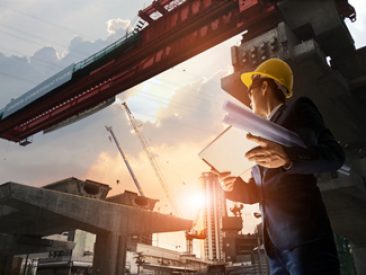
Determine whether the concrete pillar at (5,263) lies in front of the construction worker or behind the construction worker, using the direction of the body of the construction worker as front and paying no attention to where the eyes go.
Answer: in front

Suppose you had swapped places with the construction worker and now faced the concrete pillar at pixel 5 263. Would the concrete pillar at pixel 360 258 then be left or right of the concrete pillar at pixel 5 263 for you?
right

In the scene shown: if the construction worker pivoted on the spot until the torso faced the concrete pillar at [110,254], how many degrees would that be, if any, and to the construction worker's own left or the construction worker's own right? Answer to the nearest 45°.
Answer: approximately 45° to the construction worker's own right

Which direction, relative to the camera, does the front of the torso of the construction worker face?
to the viewer's left

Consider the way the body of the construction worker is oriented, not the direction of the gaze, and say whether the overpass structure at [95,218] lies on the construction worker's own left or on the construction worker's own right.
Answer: on the construction worker's own right

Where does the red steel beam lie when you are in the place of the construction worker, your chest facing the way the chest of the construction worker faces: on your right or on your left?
on your right
